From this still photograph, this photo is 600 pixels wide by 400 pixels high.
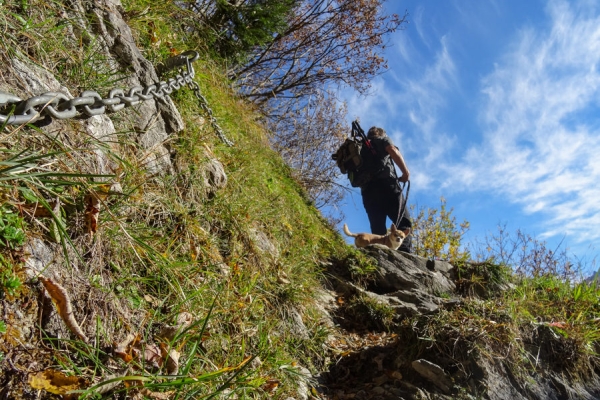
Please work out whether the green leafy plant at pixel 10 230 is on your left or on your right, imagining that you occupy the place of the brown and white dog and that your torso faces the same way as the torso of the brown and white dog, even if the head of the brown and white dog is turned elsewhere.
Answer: on your right

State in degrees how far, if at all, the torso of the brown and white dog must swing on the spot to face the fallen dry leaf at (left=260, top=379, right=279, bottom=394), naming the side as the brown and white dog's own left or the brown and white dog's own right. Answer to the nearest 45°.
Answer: approximately 90° to the brown and white dog's own right

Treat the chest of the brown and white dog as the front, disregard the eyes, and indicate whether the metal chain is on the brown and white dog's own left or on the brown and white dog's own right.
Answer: on the brown and white dog's own right

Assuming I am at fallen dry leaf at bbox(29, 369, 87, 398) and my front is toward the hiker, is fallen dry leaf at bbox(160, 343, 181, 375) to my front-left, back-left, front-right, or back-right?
front-right

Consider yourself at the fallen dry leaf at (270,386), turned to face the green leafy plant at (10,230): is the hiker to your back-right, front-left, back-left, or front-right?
back-right

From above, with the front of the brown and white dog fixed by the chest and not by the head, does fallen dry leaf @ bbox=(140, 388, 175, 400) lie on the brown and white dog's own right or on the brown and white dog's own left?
on the brown and white dog's own right

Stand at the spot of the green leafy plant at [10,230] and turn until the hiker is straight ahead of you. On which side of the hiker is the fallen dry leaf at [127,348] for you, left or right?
right

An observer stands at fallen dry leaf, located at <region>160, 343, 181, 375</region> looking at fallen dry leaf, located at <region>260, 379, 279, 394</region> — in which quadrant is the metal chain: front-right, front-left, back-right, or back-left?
back-left

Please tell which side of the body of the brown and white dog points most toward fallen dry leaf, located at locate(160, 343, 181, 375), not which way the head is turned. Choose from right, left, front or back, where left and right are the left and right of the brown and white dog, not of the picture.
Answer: right

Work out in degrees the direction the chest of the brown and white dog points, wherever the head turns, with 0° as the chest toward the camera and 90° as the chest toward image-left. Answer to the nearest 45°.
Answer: approximately 270°

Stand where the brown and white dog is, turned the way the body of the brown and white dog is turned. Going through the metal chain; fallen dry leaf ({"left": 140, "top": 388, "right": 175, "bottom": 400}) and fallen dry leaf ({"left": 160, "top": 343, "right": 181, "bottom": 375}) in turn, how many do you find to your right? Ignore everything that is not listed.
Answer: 3

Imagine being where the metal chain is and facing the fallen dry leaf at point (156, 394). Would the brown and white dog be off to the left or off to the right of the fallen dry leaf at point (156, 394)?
left

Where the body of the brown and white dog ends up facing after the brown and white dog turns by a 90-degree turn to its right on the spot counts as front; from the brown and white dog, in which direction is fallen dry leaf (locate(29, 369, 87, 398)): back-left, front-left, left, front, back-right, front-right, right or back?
front
